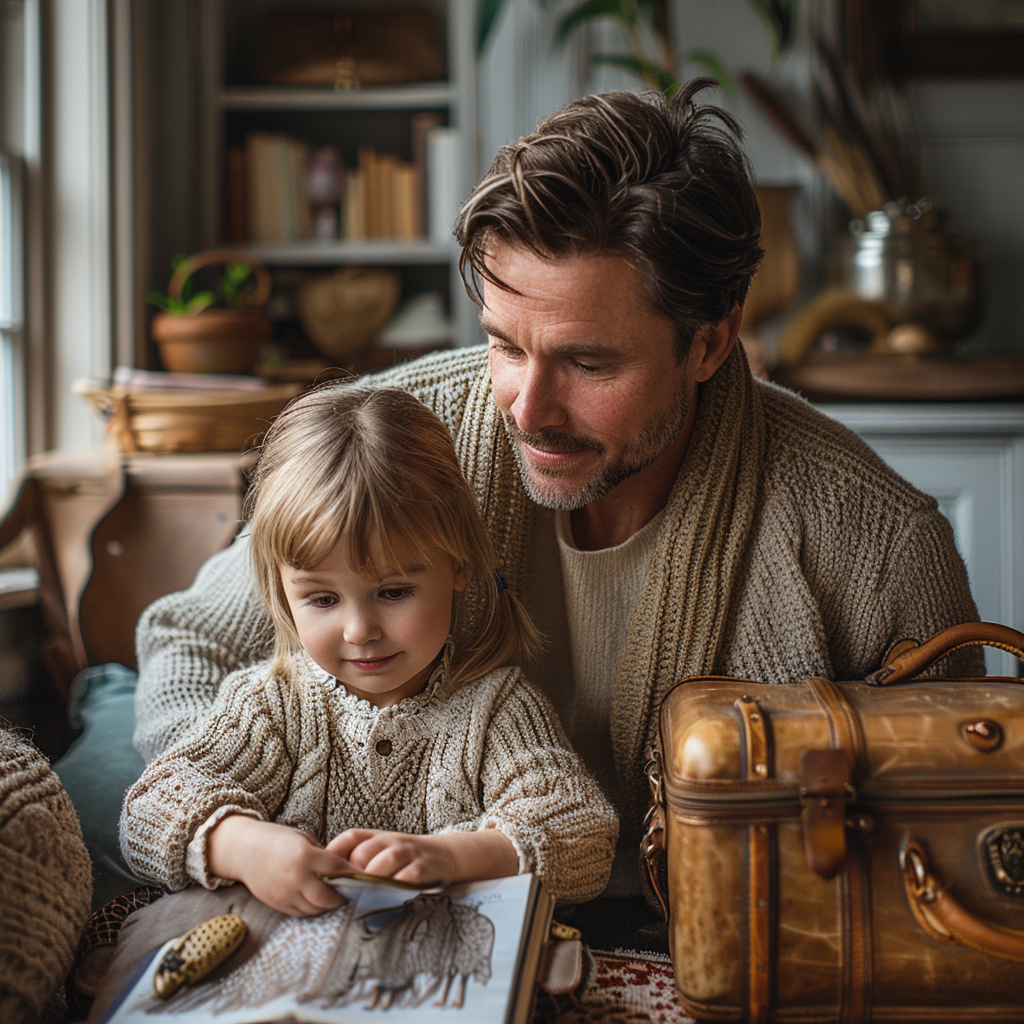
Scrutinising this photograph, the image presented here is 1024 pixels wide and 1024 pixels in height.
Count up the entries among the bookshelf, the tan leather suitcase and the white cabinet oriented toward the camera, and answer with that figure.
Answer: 3

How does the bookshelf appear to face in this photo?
toward the camera

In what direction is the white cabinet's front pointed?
toward the camera

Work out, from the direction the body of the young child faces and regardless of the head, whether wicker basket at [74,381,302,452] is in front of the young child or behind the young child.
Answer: behind

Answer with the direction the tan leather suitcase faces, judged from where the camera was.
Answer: facing the viewer

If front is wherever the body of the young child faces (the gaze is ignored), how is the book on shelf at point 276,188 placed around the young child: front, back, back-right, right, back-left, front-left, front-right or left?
back

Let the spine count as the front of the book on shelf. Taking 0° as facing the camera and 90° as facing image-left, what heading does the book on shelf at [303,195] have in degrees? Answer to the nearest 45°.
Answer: approximately 0°

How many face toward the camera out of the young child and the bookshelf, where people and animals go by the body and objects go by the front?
2

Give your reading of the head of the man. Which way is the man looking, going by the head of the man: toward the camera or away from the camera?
toward the camera

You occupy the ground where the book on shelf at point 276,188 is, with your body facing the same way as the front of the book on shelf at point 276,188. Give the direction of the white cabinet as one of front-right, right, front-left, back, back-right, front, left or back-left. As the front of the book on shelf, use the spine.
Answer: front-left

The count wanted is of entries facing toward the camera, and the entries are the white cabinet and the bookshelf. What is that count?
2

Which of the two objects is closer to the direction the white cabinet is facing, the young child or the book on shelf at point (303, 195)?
the young child

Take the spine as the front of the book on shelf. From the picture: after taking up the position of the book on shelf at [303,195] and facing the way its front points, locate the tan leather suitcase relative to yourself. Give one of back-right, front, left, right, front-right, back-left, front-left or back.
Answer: front
